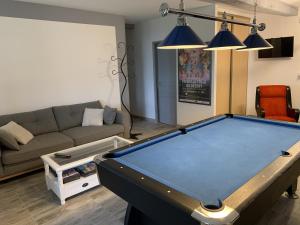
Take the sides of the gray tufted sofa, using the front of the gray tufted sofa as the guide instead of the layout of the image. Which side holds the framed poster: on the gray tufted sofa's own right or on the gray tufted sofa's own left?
on the gray tufted sofa's own left

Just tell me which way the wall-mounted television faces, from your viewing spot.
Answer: facing the viewer

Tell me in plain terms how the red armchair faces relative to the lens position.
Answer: facing the viewer and to the right of the viewer

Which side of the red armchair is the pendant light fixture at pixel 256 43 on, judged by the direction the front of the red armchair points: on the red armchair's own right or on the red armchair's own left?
on the red armchair's own right

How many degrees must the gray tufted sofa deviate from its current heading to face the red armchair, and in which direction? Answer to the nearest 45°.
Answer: approximately 45° to its left

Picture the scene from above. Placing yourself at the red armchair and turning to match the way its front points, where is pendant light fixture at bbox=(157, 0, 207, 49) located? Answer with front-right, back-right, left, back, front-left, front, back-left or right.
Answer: front-right

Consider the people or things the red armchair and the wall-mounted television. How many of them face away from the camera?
0

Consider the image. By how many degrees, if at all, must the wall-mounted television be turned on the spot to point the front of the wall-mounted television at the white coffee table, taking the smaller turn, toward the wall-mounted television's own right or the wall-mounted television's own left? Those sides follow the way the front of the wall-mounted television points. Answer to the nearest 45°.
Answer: approximately 45° to the wall-mounted television's own right

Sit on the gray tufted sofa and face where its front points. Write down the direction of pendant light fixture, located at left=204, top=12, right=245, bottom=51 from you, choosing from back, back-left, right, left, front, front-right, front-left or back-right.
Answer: front

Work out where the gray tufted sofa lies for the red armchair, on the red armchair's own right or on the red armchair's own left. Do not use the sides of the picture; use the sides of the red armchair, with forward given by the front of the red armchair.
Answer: on the red armchair's own right

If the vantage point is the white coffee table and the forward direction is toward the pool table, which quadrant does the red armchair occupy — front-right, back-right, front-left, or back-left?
front-left

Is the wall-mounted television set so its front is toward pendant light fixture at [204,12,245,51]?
yes

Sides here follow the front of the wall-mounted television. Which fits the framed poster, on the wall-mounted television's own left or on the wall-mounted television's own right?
on the wall-mounted television's own right

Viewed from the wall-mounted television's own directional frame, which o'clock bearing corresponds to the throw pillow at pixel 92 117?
The throw pillow is roughly at 2 o'clock from the wall-mounted television.

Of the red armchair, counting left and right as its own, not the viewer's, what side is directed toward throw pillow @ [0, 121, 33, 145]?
right

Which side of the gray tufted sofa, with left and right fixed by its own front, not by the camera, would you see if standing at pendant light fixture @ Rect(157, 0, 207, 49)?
front

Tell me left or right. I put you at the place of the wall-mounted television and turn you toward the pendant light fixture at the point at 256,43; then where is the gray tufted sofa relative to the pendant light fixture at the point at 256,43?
right

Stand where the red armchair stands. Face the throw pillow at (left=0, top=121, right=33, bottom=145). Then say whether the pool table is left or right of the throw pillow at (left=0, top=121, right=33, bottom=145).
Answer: left
